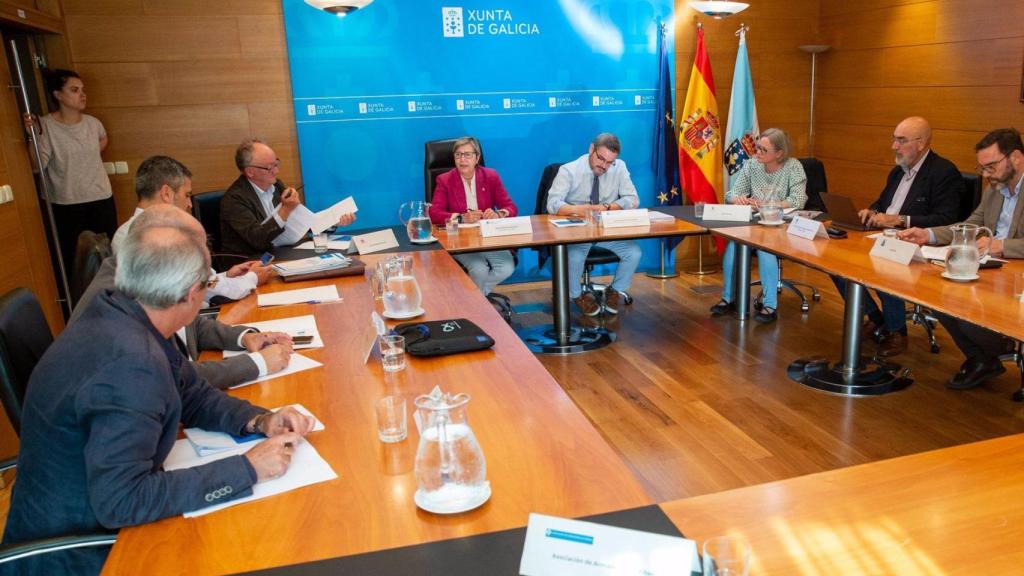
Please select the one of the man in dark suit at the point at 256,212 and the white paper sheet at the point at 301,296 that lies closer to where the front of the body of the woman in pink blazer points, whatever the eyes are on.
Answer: the white paper sheet

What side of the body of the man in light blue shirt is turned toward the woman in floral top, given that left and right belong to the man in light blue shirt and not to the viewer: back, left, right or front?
left

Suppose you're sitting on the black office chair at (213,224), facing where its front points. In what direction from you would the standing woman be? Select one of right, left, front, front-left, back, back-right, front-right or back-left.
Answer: back-left

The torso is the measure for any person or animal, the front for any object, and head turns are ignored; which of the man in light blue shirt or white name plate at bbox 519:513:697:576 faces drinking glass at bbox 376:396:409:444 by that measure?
the man in light blue shirt

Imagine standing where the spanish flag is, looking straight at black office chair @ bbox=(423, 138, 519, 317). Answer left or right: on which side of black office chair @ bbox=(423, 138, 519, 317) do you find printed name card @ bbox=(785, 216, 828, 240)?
left

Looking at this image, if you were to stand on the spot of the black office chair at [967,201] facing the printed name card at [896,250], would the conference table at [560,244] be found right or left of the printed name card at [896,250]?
right

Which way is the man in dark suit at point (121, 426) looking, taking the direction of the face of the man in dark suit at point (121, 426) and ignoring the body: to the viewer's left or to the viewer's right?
to the viewer's right

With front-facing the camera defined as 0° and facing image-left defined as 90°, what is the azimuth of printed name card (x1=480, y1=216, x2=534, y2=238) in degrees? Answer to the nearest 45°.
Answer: approximately 0°

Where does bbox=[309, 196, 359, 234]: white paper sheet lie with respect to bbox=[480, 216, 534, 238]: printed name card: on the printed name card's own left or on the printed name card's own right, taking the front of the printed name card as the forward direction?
on the printed name card's own right
